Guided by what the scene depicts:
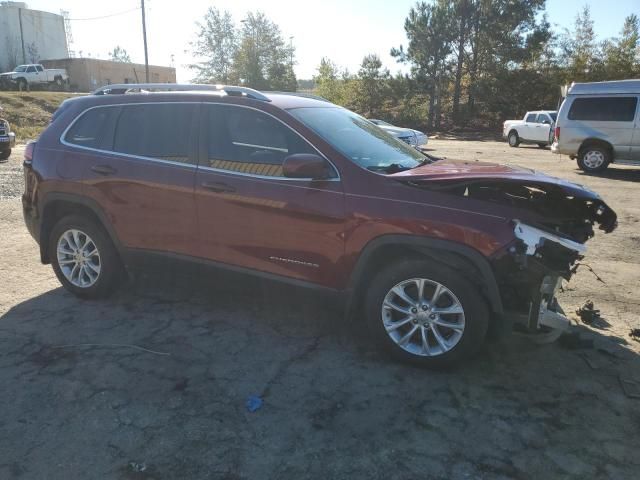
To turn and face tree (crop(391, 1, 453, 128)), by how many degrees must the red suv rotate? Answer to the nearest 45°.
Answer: approximately 135° to its left

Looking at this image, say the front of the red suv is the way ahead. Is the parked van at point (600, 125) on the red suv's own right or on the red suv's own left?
on the red suv's own left

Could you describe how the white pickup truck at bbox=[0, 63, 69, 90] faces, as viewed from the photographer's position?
facing the viewer and to the left of the viewer

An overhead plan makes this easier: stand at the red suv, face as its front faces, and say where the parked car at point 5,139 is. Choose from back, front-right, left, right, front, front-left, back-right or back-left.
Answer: back

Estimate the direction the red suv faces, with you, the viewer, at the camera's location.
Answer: facing the viewer and to the right of the viewer

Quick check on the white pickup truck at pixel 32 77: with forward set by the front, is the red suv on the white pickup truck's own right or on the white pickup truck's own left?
on the white pickup truck's own left

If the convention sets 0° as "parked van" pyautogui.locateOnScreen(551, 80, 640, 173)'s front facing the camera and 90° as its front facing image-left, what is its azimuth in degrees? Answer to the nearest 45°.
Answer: approximately 270°
